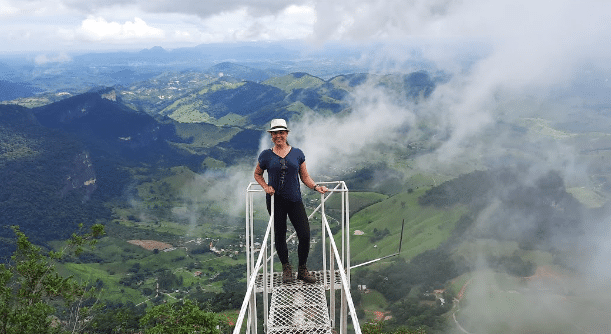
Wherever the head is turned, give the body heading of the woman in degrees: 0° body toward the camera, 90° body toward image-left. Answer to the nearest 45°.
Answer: approximately 0°
